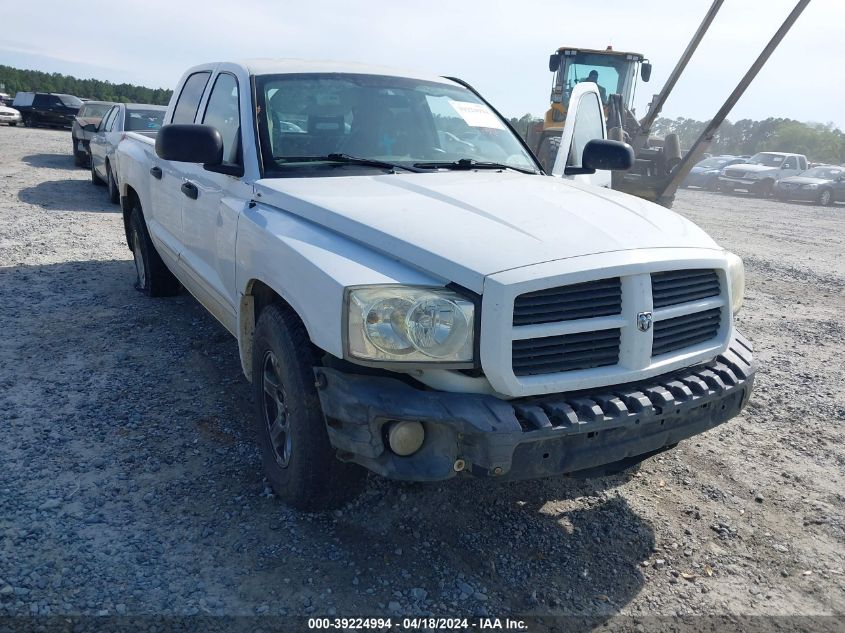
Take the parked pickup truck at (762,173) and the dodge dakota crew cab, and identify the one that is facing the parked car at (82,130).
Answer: the parked pickup truck at (762,173)

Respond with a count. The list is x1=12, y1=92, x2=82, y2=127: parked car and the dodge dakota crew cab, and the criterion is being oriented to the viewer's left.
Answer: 0

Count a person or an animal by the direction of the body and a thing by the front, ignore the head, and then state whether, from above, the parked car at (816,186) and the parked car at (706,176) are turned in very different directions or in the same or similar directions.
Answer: same or similar directions

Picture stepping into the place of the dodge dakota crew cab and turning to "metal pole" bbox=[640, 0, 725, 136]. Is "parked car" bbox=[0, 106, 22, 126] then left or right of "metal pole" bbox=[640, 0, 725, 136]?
left

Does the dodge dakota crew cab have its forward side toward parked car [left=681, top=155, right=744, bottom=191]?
no

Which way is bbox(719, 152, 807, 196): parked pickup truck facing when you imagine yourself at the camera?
facing the viewer and to the left of the viewer

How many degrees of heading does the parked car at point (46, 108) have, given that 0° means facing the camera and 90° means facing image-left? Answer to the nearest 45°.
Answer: approximately 315°

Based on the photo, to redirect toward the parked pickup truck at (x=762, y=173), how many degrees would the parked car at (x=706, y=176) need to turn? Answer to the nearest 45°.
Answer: approximately 90° to its left

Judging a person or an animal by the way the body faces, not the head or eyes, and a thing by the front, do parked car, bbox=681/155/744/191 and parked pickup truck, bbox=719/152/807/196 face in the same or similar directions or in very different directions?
same or similar directions

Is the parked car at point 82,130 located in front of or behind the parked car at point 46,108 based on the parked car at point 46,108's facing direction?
in front

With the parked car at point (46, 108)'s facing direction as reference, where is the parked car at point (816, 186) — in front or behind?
in front

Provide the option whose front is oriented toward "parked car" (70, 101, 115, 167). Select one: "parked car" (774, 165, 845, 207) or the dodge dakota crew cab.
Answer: "parked car" (774, 165, 845, 207)

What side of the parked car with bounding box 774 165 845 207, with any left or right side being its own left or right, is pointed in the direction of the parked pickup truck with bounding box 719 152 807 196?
right

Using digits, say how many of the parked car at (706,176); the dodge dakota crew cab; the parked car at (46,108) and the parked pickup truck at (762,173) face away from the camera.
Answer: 0

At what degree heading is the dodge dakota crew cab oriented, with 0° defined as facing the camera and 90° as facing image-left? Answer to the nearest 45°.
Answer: approximately 315°

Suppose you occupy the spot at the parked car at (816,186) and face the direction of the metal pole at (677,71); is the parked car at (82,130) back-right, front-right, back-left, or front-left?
front-right

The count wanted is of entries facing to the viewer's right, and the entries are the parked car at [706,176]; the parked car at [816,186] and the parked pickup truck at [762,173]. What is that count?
0

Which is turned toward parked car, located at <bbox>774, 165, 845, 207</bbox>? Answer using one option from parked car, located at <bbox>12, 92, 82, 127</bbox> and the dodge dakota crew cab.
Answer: parked car, located at <bbox>12, 92, 82, 127</bbox>
